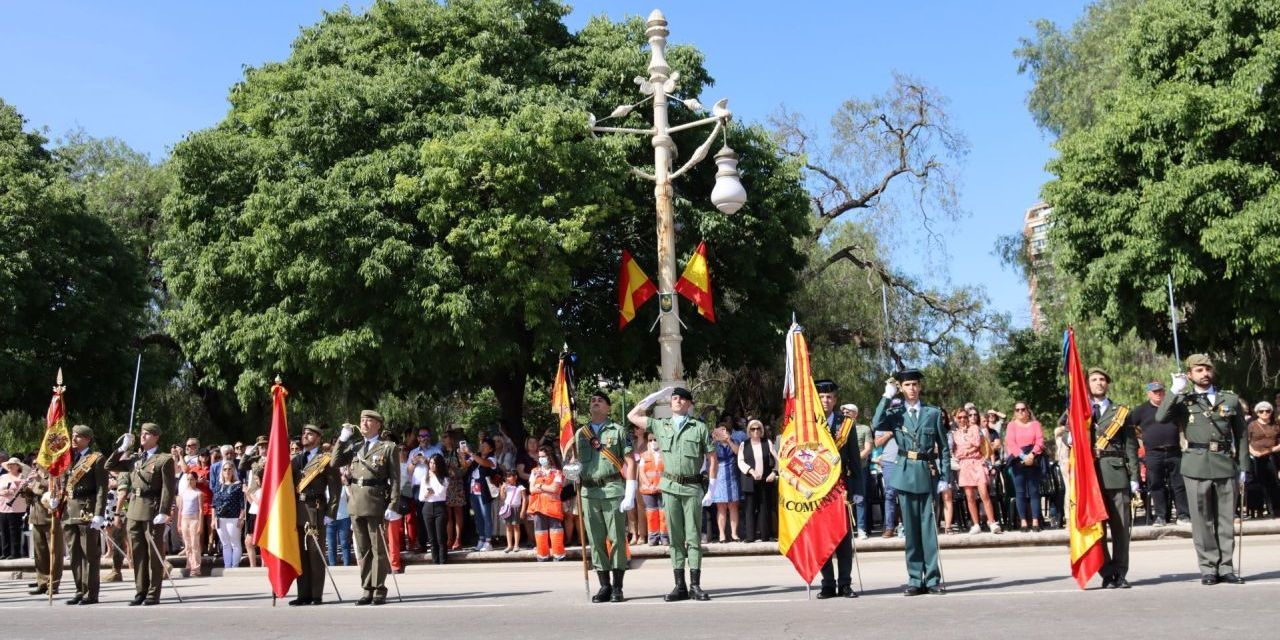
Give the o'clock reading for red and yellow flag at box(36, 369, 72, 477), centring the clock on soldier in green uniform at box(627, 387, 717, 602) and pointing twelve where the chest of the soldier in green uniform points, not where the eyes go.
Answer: The red and yellow flag is roughly at 4 o'clock from the soldier in green uniform.

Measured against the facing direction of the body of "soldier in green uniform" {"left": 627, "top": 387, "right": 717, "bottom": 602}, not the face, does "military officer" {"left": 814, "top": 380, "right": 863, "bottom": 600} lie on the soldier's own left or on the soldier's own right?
on the soldier's own left

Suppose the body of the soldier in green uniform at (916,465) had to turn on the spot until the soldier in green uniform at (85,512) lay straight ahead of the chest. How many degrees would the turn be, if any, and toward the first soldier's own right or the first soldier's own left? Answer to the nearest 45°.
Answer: approximately 90° to the first soldier's own right

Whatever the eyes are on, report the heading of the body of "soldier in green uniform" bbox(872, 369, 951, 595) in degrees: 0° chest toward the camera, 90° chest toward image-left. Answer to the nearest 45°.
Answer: approximately 0°

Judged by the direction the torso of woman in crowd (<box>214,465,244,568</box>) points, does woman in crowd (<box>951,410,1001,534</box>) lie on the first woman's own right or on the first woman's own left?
on the first woman's own left

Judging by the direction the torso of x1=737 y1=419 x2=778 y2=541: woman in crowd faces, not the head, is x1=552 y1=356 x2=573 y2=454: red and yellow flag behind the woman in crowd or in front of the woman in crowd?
in front
